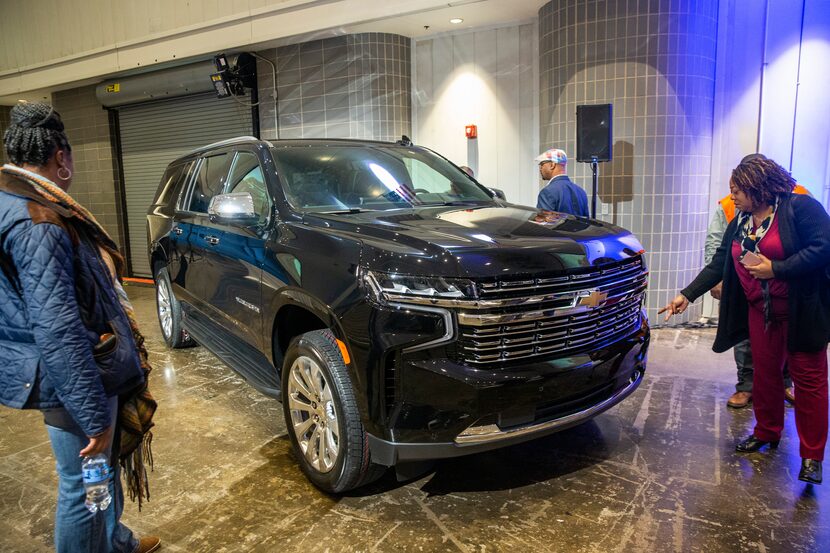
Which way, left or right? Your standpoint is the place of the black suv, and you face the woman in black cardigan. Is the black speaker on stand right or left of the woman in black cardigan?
left

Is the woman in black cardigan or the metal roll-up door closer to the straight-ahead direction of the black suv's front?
the woman in black cardigan

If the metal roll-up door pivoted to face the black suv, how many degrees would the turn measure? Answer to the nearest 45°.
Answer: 0° — it already faces it

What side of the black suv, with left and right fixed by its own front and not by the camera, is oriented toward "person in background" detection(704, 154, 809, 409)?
front

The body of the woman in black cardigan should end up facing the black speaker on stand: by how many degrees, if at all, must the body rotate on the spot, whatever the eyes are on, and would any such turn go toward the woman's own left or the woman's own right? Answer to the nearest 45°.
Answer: approximately 90° to the woman's own right

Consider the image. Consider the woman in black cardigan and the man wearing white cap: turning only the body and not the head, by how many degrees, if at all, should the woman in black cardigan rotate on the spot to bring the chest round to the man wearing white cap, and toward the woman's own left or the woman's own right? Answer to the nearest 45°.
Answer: approximately 90° to the woman's own right

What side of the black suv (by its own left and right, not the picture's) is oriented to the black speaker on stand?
left

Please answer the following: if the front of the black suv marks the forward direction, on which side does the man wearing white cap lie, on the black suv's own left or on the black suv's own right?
on the black suv's own left

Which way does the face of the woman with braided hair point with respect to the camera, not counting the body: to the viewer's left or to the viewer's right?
to the viewer's right
